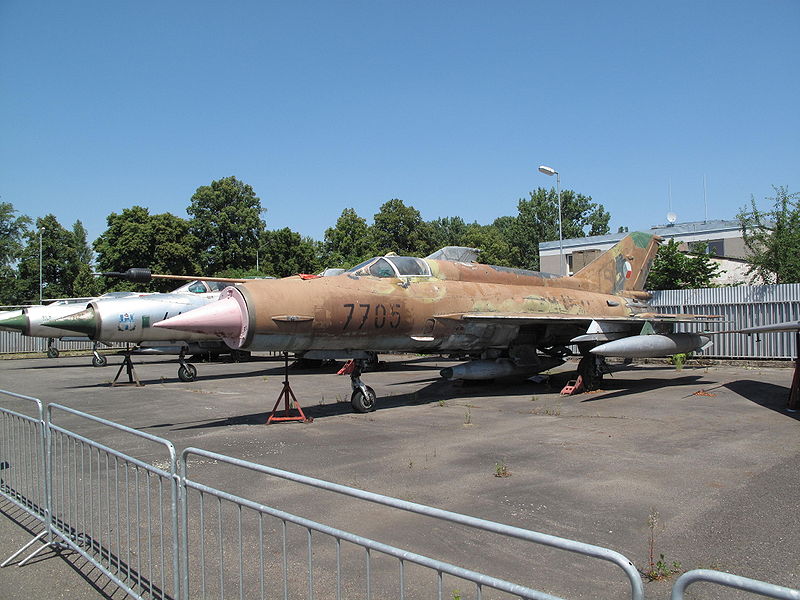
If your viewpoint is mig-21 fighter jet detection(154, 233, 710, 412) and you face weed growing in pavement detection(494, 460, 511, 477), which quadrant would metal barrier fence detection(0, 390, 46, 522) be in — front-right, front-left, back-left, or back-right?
front-right

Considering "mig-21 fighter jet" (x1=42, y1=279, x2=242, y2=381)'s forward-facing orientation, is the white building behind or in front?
behind

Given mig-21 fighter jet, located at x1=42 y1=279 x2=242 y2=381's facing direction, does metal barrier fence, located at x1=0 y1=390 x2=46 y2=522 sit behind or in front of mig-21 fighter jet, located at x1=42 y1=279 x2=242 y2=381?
in front

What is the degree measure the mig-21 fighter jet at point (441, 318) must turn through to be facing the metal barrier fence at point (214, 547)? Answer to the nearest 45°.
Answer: approximately 45° to its left

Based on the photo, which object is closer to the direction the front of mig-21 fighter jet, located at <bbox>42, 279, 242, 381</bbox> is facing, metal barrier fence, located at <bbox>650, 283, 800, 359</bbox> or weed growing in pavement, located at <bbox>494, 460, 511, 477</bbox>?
the weed growing in pavement

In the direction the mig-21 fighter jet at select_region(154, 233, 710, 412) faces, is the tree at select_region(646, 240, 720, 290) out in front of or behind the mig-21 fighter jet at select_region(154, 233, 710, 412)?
behind

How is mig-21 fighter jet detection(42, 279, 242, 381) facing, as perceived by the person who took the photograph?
facing the viewer and to the left of the viewer

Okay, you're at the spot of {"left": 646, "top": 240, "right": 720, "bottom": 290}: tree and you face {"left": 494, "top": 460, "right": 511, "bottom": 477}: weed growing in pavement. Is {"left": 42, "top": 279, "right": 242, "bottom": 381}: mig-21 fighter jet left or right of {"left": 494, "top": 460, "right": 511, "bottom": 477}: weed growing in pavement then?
right

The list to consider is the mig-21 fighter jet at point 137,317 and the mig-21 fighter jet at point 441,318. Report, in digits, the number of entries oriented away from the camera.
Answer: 0

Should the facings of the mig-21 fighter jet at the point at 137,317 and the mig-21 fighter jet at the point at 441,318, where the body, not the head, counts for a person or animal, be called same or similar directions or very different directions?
same or similar directions

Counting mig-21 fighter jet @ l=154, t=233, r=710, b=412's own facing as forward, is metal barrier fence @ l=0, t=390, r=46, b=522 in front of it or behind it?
in front

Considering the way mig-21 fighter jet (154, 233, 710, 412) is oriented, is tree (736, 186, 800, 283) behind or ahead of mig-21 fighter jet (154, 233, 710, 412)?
behind
